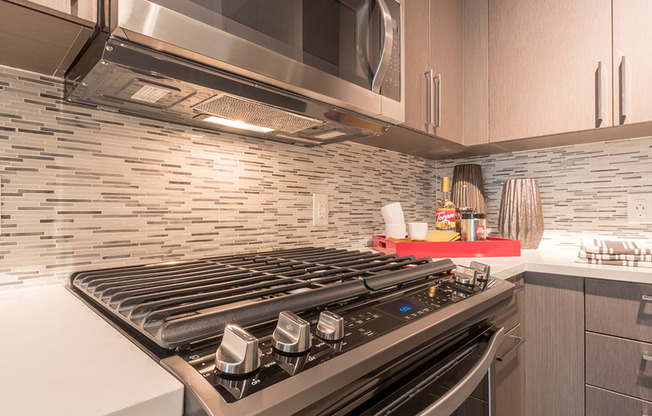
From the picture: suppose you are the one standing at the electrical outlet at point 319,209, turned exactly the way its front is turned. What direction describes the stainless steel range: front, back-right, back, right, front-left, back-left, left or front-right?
front-right

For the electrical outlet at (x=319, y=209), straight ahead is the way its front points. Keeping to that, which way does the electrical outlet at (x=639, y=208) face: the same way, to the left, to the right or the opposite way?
to the right

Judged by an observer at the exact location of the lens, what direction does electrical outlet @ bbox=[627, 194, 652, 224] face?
facing the viewer

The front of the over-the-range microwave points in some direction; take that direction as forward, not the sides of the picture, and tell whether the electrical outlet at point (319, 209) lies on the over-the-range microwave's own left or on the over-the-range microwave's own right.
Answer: on the over-the-range microwave's own left

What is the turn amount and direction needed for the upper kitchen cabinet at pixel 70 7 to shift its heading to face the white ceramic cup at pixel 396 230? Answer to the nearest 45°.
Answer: approximately 45° to its left

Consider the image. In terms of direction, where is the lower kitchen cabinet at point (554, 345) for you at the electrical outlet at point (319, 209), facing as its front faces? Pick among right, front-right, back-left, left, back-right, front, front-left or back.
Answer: front-left

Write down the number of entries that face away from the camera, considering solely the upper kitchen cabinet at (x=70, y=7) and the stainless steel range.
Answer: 0
